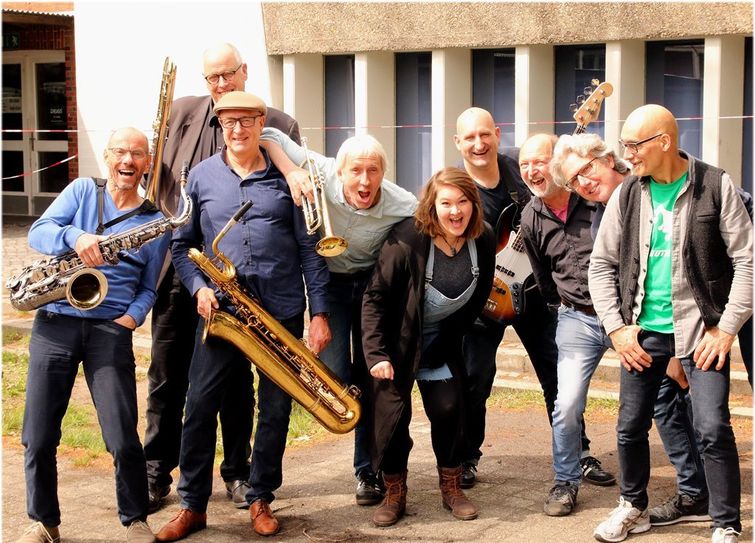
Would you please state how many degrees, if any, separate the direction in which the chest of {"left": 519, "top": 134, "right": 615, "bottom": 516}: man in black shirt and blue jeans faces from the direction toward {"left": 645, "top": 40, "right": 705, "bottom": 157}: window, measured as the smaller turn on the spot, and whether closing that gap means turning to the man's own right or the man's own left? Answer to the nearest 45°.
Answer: approximately 180°

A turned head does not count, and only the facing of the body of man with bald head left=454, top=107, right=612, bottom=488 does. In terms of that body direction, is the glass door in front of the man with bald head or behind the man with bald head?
behind

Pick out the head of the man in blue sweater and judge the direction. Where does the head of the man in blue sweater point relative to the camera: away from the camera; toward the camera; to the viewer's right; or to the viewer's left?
toward the camera

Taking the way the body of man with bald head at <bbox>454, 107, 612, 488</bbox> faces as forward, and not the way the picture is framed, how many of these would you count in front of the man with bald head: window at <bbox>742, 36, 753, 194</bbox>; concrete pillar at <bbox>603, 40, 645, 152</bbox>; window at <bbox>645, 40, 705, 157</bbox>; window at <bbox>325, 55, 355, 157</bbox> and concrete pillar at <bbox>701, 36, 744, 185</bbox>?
0

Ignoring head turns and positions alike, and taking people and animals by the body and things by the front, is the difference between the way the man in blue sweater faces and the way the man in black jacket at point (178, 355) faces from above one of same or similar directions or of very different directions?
same or similar directions

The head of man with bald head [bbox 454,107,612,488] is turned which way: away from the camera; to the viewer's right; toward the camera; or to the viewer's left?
toward the camera

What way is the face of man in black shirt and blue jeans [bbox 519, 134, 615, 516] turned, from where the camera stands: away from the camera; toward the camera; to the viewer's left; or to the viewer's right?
toward the camera

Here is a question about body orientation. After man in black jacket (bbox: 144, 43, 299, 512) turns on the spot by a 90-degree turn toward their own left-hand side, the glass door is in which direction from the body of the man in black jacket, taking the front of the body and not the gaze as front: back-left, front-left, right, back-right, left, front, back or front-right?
left

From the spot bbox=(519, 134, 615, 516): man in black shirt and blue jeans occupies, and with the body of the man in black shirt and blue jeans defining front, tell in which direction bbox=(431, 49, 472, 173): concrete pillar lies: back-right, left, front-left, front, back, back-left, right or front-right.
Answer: back

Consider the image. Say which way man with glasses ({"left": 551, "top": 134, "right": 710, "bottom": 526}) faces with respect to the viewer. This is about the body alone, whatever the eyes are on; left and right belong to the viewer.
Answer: facing the viewer and to the left of the viewer

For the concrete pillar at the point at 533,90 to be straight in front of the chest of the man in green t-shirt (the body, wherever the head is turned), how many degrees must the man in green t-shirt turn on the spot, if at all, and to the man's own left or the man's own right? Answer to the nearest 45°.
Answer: approximately 135° to the man's own right

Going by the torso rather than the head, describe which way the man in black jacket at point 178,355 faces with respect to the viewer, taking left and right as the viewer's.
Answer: facing the viewer

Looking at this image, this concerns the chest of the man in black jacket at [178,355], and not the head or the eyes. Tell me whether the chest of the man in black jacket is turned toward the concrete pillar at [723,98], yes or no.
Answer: no

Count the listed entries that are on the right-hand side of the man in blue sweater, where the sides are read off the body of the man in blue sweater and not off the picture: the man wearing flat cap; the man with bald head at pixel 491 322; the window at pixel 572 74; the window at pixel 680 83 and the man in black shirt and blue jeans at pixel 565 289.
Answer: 0

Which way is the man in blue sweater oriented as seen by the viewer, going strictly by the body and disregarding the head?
toward the camera

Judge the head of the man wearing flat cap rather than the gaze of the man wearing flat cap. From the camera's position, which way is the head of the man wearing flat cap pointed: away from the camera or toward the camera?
toward the camera

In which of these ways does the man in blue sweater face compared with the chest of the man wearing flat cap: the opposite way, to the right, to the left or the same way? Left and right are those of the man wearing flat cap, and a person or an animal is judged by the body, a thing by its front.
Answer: the same way

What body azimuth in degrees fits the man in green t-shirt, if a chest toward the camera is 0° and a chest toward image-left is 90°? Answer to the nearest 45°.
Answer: approximately 45°

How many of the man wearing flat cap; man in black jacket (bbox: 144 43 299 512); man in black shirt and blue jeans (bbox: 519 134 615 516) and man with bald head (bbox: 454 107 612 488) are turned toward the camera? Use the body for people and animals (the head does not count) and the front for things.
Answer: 4

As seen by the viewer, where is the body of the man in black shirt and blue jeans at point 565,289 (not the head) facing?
toward the camera

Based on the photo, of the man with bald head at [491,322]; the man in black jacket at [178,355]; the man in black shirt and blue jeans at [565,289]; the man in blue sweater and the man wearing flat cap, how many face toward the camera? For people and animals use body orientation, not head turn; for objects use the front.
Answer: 5

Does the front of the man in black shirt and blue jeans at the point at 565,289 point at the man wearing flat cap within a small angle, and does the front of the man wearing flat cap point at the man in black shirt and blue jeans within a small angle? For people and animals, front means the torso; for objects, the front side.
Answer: no
